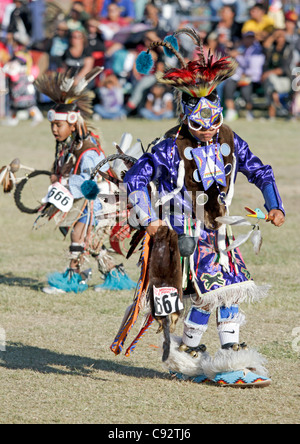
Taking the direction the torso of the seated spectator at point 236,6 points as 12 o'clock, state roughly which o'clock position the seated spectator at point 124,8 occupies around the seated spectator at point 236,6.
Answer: the seated spectator at point 124,8 is roughly at 3 o'clock from the seated spectator at point 236,6.

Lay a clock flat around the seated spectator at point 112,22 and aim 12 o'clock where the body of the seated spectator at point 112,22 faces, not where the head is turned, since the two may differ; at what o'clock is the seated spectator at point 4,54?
the seated spectator at point 4,54 is roughly at 2 o'clock from the seated spectator at point 112,22.

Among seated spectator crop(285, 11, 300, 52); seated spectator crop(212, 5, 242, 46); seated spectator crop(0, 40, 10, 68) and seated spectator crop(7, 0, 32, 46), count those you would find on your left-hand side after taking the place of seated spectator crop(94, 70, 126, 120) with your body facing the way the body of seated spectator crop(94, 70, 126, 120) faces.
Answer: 2

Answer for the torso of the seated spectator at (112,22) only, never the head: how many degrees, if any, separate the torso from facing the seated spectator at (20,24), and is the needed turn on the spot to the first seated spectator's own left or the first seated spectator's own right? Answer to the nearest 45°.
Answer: approximately 90° to the first seated spectator's own right
